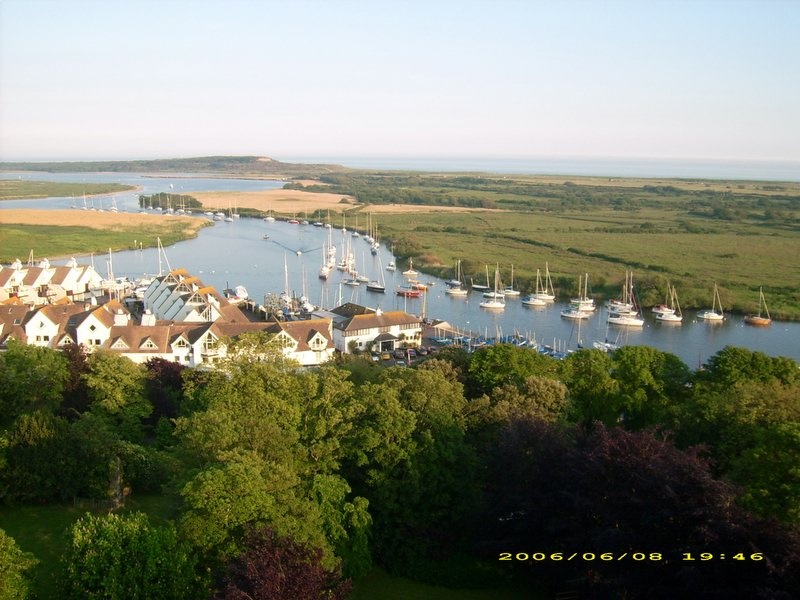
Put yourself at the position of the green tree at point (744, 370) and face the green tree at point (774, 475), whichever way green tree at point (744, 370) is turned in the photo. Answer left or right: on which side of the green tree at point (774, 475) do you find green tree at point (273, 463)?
right

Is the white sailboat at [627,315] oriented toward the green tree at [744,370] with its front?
no

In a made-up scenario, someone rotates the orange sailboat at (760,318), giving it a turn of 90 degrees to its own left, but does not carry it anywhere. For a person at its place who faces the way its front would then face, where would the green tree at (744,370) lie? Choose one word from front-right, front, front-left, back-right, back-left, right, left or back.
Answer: back

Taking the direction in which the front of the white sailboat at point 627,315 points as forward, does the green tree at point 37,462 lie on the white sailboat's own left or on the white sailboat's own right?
on the white sailboat's own right

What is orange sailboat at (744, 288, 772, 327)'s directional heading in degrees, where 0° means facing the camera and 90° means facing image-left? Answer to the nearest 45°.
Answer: approximately 270°

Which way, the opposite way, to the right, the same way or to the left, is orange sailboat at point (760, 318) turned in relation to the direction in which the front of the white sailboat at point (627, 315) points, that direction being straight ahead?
the same way

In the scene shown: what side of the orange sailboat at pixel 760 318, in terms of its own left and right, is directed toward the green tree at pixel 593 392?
right
